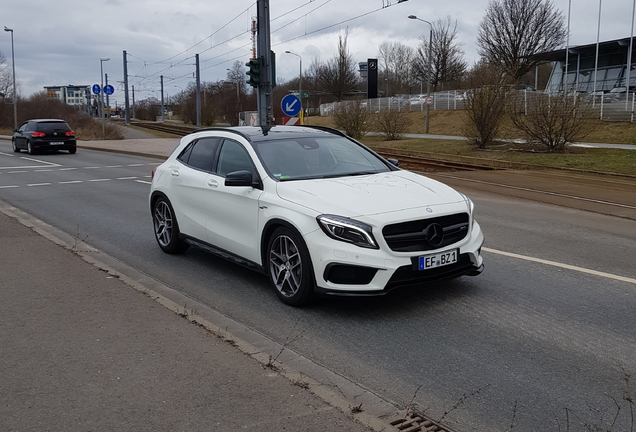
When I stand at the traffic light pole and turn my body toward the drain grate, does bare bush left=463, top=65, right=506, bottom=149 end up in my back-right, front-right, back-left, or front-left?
back-left

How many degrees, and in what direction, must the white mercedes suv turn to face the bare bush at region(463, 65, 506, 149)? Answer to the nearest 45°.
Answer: approximately 135° to its left

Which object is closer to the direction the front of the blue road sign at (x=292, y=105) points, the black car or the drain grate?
the drain grate

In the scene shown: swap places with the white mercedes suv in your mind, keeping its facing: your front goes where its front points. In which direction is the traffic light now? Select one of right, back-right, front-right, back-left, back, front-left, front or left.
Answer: back-left

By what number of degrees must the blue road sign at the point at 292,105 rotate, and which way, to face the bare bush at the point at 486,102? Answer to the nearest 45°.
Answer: approximately 135° to its left

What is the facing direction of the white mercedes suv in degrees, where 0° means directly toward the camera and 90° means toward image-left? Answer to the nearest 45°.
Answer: approximately 315°

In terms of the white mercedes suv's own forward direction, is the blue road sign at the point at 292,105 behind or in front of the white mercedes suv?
behind

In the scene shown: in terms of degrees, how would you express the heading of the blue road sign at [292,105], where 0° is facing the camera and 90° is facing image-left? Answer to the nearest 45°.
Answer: approximately 0°

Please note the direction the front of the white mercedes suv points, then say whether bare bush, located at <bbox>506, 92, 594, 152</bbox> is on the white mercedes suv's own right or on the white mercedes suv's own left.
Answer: on the white mercedes suv's own left

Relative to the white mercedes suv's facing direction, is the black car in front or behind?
behind
